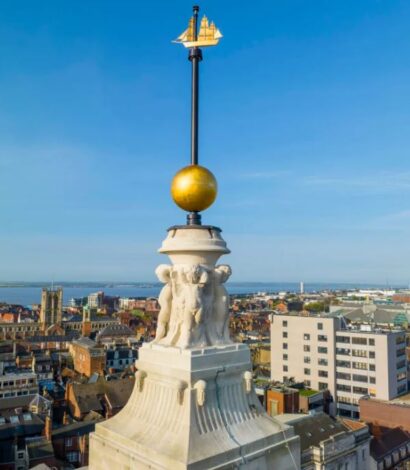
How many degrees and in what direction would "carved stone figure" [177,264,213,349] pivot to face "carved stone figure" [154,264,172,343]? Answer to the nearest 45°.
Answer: approximately 135° to its right

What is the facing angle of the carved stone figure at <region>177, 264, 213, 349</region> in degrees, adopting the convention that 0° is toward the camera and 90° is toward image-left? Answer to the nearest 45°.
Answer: approximately 0°
